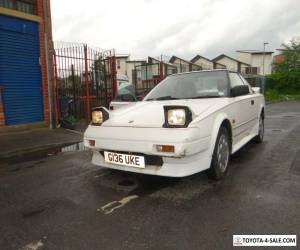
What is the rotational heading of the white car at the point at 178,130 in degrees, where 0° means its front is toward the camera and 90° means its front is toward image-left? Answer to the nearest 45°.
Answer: approximately 45°

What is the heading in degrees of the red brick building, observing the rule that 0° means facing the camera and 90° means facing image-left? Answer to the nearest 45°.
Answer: approximately 315°

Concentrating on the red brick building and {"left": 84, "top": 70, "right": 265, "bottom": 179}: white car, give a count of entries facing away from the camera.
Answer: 0

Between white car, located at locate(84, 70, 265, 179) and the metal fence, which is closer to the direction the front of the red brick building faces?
the white car

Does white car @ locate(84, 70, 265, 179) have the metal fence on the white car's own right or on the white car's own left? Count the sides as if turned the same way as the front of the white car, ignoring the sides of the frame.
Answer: on the white car's own right

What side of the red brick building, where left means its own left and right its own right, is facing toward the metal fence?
left

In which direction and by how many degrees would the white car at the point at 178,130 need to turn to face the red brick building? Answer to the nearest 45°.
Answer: approximately 90° to its right
